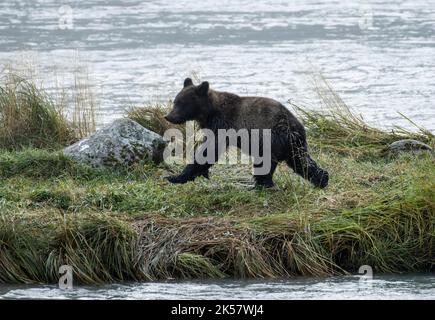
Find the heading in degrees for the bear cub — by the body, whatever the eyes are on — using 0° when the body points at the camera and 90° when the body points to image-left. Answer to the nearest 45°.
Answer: approximately 90°

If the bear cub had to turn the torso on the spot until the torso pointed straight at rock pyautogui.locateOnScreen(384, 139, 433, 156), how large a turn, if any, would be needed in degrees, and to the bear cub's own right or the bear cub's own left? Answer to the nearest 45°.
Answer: approximately 135° to the bear cub's own right

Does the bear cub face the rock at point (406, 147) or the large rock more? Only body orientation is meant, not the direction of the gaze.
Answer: the large rock

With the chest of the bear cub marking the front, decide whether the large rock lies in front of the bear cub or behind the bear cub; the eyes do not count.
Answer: in front

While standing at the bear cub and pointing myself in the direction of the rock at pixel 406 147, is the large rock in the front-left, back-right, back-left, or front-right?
back-left

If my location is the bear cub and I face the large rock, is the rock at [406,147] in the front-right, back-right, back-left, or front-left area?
back-right
